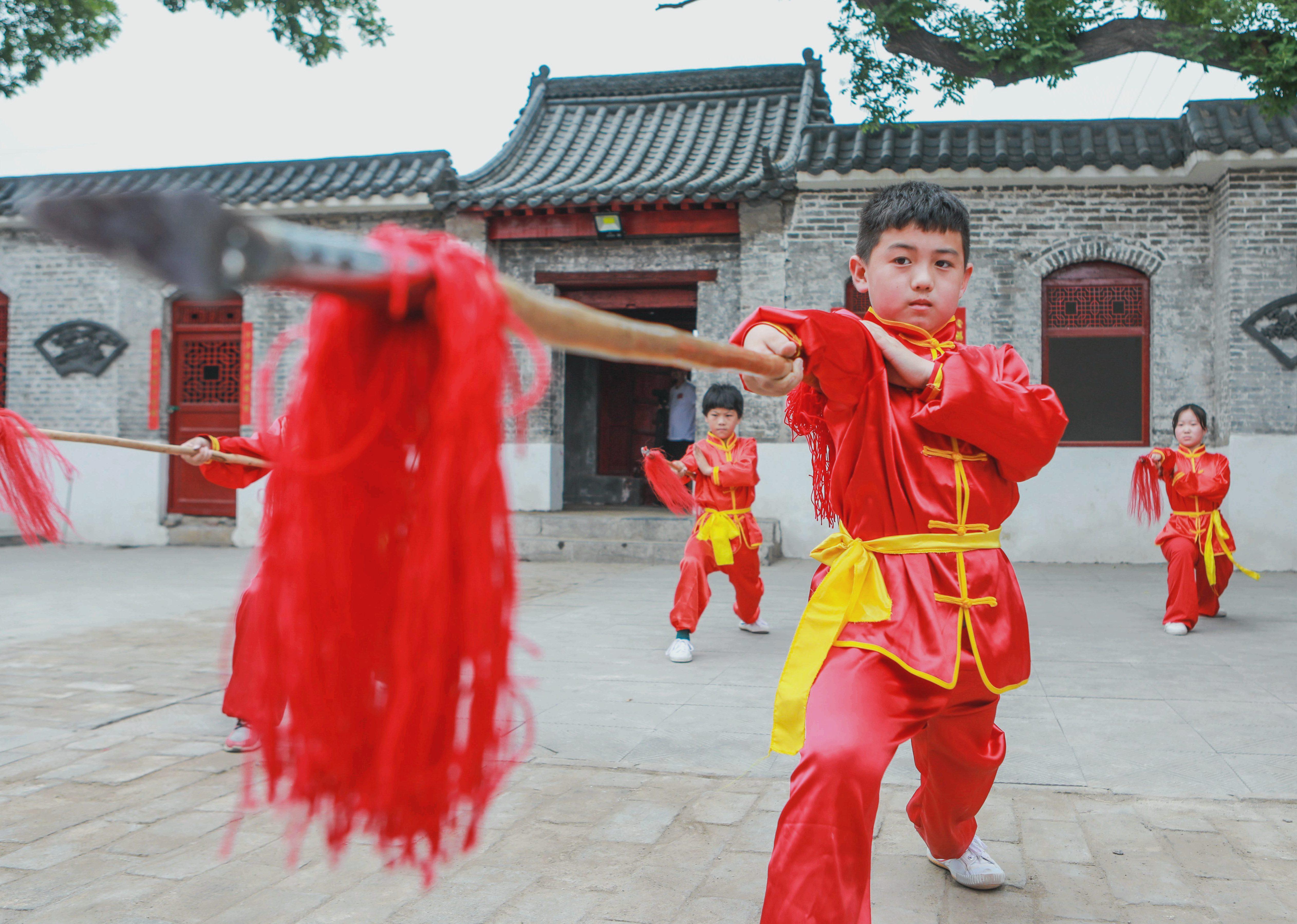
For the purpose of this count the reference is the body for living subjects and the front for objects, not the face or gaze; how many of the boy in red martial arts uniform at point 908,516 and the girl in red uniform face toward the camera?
2

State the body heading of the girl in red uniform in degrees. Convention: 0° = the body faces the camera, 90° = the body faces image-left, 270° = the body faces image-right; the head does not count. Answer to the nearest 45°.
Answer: approximately 0°

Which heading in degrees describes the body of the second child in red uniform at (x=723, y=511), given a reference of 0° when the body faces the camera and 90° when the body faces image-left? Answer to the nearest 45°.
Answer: approximately 0°

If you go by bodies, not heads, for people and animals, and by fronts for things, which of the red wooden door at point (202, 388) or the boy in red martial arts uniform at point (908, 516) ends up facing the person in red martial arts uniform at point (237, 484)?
the red wooden door

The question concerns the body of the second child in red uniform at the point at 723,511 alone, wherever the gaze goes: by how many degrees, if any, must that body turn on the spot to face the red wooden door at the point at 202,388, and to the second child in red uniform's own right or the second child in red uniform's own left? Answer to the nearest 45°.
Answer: approximately 135° to the second child in red uniform's own right

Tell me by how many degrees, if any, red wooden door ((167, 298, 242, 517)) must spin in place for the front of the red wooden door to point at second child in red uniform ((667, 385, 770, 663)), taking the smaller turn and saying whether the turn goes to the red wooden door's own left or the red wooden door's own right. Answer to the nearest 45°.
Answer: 0° — it already faces them
